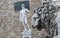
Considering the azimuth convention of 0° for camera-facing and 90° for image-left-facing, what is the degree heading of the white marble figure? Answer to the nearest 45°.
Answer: approximately 0°
